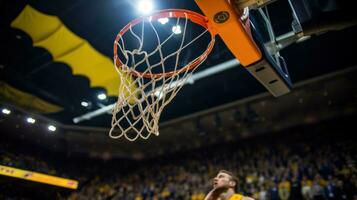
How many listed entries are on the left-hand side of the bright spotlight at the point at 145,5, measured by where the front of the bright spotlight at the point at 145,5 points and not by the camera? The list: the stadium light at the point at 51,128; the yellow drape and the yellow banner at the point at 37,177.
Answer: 0

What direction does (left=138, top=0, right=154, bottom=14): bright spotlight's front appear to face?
toward the camera

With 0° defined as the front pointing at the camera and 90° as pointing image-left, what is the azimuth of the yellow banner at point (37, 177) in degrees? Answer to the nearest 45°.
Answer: approximately 315°

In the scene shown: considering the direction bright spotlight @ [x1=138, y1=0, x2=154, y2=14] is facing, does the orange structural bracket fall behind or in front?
in front

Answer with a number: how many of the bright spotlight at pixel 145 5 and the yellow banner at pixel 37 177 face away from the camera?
0

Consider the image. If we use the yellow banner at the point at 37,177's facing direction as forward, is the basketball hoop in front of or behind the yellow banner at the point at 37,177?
in front

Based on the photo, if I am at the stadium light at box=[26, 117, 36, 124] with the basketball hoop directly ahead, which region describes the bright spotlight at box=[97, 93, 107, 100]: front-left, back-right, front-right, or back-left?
front-left

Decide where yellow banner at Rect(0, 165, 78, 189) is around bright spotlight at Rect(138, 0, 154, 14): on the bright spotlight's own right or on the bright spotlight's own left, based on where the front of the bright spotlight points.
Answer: on the bright spotlight's own right
